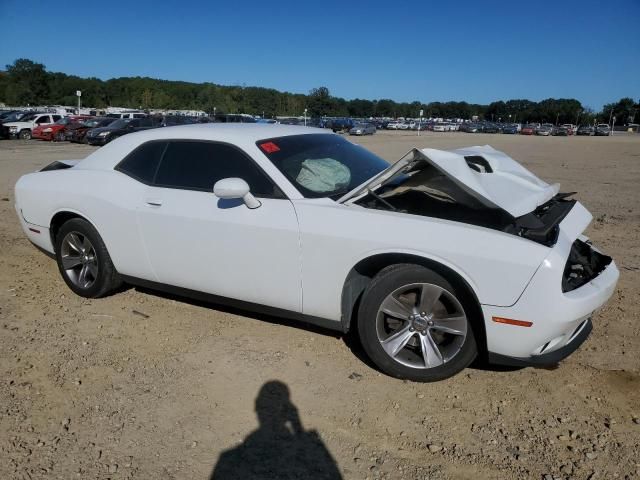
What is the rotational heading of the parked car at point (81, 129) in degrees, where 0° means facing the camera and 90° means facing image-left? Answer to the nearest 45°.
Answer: approximately 45°

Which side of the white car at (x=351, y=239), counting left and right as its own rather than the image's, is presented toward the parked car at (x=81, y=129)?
back

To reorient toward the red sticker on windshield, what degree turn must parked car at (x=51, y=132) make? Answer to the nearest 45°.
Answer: approximately 45° to its left

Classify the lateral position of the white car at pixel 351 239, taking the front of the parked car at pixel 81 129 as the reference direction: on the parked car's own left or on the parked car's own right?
on the parked car's own left

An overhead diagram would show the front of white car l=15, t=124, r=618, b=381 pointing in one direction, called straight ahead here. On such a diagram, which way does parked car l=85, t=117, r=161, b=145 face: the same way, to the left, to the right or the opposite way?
to the right

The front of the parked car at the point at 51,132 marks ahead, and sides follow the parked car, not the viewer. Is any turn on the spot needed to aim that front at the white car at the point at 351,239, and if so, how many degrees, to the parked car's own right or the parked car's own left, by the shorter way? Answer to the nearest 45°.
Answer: approximately 45° to the parked car's own left

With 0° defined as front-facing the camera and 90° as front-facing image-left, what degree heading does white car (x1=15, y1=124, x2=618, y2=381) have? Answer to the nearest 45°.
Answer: approximately 315°

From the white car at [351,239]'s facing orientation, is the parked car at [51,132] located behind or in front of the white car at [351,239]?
behind

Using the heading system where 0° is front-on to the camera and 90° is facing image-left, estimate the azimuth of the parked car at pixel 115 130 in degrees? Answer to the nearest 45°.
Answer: approximately 45°

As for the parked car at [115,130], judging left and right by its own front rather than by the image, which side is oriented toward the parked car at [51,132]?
right

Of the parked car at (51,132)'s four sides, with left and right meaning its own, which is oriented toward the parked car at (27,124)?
right
